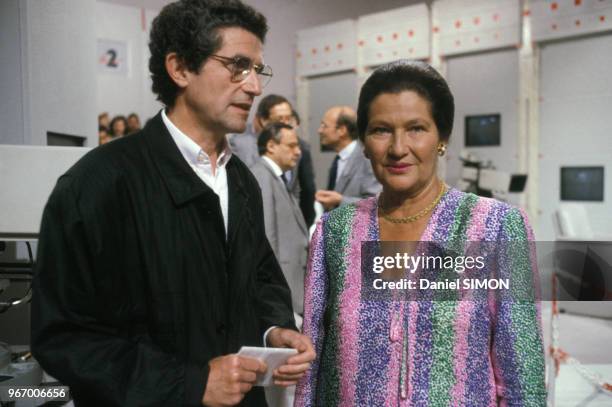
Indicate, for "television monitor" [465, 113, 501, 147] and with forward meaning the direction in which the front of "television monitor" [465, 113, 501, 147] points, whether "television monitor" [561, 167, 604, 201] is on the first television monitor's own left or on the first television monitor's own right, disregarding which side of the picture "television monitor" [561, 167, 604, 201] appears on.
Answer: on the first television monitor's own left

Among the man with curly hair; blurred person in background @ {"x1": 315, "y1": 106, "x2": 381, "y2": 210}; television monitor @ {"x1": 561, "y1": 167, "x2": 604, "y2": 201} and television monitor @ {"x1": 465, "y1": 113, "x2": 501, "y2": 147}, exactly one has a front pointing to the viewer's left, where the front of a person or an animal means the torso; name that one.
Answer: the blurred person in background

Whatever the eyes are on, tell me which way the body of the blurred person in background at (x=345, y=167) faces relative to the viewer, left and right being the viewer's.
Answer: facing to the left of the viewer

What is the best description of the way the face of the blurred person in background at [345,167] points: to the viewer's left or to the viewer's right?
to the viewer's left

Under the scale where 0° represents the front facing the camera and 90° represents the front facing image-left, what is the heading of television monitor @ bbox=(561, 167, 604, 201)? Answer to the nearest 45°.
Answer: approximately 0°

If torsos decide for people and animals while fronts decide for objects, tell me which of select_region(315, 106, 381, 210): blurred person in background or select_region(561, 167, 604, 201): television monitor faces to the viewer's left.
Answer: the blurred person in background

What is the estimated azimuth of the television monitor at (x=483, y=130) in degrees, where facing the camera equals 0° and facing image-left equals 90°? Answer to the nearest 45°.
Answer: approximately 0°

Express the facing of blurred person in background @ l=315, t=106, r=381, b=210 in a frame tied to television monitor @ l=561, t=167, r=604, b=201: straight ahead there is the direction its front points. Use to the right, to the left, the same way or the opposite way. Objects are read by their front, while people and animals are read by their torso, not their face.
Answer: to the right

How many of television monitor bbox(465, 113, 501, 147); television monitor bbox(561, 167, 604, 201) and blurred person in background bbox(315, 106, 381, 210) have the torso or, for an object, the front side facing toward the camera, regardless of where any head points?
2

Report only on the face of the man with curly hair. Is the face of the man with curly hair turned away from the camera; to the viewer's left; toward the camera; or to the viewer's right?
to the viewer's right

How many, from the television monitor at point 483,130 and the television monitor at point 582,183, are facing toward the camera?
2
